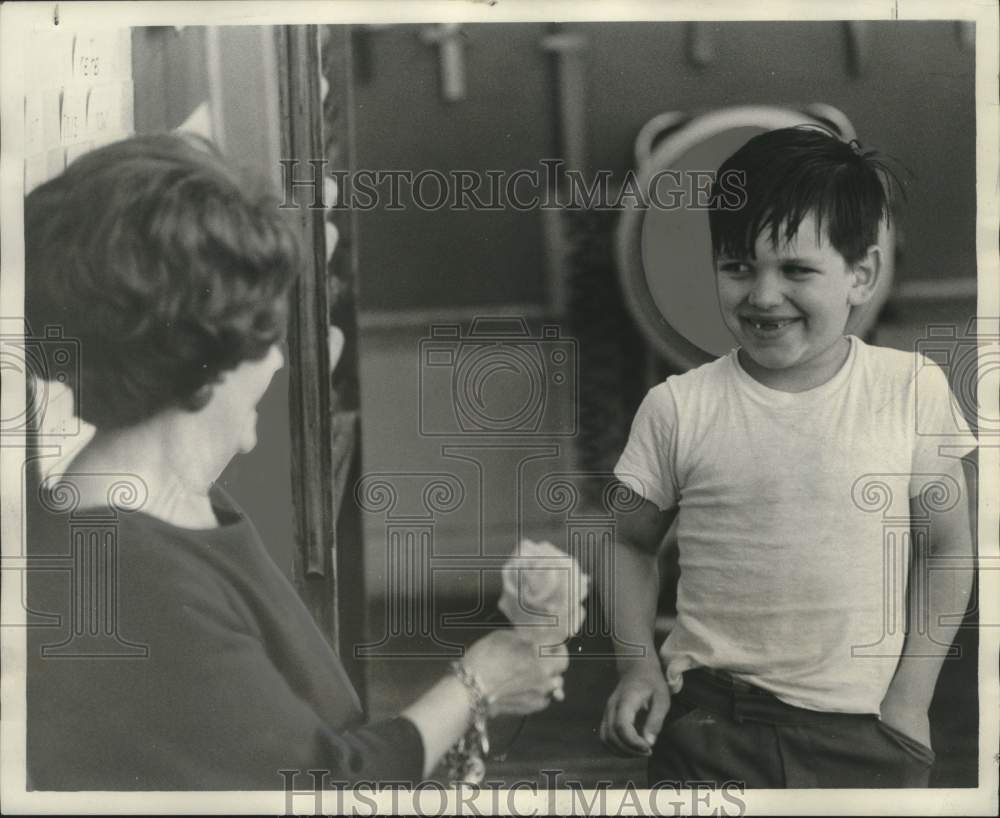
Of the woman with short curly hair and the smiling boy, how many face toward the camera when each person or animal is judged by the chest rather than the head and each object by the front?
1

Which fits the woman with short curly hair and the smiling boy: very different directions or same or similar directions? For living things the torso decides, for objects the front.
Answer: very different directions

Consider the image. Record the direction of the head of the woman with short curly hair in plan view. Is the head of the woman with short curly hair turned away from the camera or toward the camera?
away from the camera

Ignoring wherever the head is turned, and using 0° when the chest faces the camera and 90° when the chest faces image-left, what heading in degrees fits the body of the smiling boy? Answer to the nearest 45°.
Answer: approximately 0°

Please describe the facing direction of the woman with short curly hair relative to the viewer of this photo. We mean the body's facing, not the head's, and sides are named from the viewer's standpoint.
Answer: facing away from the viewer and to the right of the viewer

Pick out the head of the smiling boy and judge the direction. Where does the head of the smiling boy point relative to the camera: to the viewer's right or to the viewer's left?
to the viewer's left

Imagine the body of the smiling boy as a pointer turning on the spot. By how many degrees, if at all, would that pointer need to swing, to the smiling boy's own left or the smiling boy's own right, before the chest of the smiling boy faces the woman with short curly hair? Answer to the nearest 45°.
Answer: approximately 90° to the smiling boy's own right
